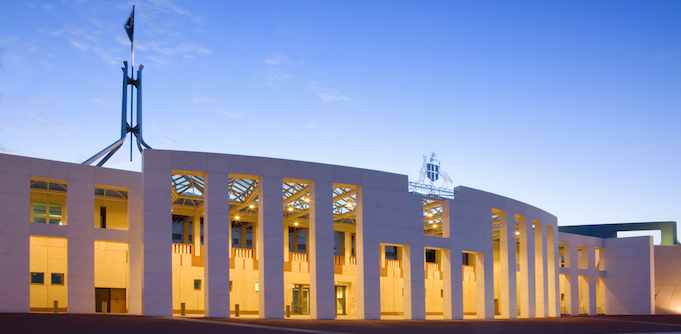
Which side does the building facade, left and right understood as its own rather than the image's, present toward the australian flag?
back

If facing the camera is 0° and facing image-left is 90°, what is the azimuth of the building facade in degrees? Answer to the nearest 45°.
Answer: approximately 315°
